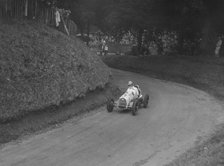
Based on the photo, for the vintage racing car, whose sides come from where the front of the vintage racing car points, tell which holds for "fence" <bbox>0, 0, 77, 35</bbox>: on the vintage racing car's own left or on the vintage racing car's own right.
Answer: on the vintage racing car's own right

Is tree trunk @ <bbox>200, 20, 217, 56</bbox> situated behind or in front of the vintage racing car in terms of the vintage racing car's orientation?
behind

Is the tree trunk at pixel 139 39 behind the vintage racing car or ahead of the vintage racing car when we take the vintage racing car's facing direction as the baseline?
behind

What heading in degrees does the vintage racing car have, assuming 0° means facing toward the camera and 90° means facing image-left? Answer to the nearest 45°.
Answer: approximately 45°

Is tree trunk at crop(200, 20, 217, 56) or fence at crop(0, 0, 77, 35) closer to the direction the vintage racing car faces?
the fence

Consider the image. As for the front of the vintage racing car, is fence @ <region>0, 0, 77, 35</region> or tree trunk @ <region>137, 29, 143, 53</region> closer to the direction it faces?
the fence

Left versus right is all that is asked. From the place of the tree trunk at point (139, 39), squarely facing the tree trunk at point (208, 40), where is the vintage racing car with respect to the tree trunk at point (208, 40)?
right
